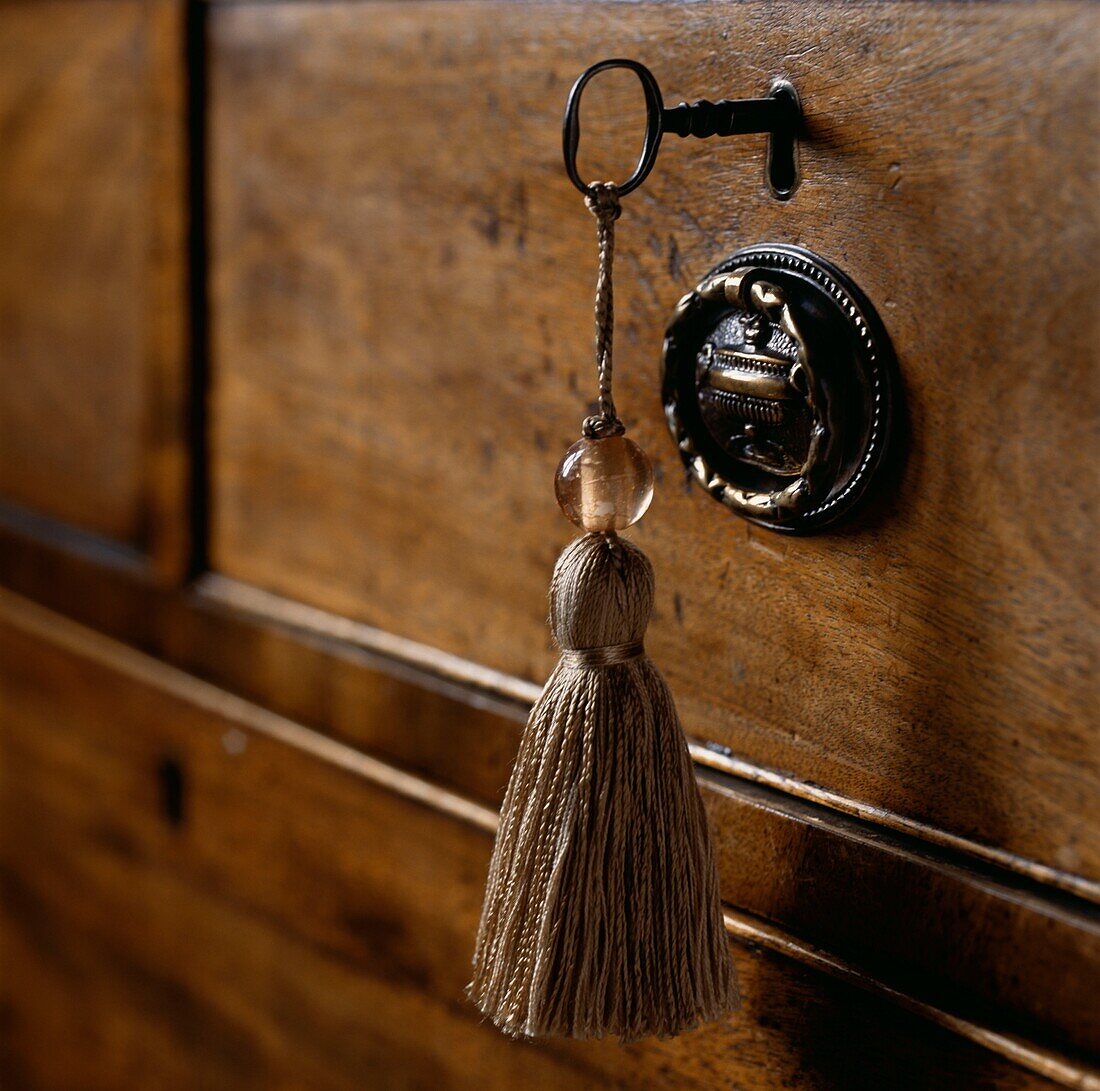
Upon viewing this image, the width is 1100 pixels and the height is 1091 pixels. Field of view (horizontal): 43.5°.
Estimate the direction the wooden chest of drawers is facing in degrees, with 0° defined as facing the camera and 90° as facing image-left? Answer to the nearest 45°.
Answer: approximately 45°
